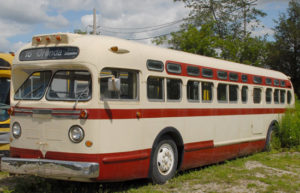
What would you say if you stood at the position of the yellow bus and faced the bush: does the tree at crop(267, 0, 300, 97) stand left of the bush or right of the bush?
left

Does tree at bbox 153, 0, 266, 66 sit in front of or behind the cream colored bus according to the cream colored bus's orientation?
behind

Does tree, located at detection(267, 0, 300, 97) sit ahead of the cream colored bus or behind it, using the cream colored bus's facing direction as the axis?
behind

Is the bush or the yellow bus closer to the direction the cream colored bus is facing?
the yellow bus

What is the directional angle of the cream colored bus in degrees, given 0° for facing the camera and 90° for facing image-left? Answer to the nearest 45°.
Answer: approximately 45°

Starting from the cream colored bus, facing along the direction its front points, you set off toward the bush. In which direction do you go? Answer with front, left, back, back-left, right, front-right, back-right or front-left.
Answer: back

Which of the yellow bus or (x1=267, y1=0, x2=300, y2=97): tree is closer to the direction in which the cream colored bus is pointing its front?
the yellow bus

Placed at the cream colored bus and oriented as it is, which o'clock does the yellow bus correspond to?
The yellow bus is roughly at 3 o'clock from the cream colored bus.
